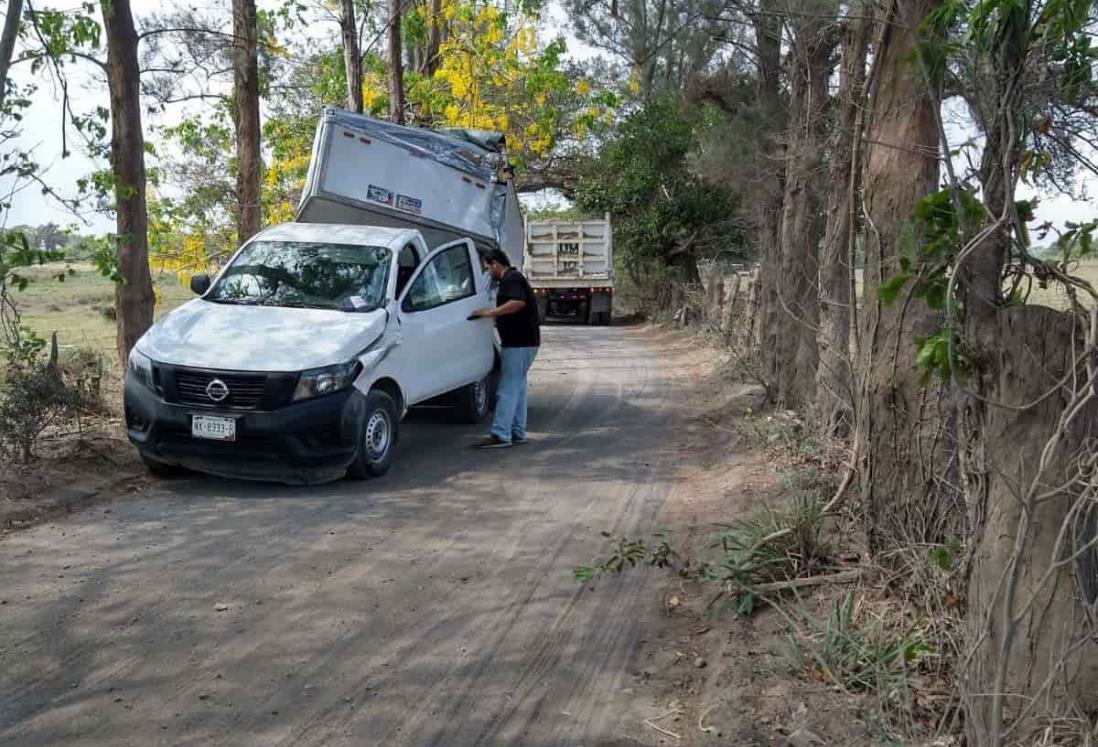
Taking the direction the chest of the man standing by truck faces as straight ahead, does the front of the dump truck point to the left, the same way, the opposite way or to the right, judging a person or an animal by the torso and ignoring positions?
to the right

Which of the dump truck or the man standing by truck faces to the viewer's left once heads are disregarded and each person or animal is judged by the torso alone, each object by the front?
the man standing by truck

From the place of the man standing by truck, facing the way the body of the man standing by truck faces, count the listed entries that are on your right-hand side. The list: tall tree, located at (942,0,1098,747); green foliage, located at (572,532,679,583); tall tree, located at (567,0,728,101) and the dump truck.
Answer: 2

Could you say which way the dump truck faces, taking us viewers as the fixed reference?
facing away from the viewer

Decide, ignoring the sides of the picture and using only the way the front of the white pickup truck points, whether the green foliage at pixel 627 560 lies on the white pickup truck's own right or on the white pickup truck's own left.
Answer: on the white pickup truck's own left

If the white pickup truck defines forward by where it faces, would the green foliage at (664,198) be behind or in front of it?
behind

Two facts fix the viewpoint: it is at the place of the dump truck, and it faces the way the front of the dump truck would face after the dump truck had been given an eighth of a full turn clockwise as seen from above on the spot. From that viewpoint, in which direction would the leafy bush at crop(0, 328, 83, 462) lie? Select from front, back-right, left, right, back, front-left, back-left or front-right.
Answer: back-right

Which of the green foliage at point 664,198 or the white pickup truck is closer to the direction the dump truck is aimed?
the green foliage

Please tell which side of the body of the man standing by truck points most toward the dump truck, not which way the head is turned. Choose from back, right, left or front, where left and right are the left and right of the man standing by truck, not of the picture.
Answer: right

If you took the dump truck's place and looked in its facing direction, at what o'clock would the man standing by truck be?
The man standing by truck is roughly at 6 o'clock from the dump truck.

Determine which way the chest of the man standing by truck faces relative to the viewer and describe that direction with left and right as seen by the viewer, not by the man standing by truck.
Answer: facing to the left of the viewer

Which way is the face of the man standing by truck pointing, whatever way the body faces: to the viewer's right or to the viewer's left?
to the viewer's left

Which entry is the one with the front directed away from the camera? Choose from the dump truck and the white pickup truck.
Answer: the dump truck

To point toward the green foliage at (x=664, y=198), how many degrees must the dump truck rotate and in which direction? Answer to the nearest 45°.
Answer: approximately 90° to its right

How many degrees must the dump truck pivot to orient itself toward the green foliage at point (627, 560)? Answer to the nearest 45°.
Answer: approximately 180°
